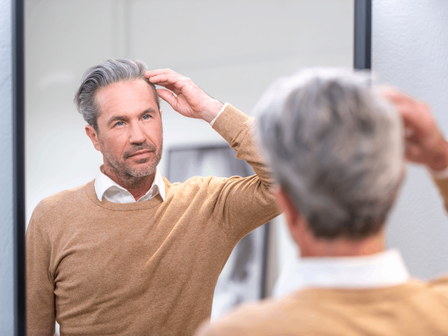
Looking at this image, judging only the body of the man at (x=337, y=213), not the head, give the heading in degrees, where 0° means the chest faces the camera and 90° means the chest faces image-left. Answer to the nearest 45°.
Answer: approximately 180°

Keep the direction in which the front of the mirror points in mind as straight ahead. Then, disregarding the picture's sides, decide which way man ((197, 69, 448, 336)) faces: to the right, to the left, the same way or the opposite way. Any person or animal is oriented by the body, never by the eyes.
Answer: the opposite way

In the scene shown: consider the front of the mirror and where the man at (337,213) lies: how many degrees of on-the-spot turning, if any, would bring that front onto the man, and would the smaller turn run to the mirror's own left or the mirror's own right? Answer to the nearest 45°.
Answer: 0° — it already faces them

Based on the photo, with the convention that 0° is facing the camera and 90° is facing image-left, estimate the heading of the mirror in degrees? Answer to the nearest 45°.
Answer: approximately 0°

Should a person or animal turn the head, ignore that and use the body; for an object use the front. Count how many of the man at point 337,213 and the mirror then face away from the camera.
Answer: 1
